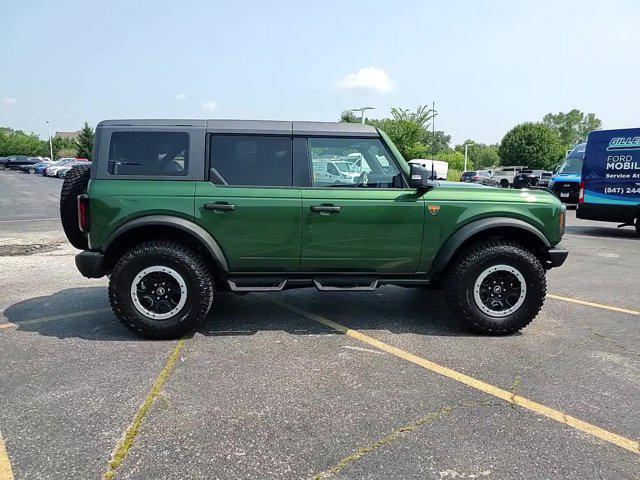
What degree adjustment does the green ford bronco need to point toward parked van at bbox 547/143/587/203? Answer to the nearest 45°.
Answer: approximately 45° to its left

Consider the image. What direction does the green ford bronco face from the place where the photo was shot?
facing to the right of the viewer

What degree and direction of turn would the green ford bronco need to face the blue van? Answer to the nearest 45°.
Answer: approximately 45° to its left

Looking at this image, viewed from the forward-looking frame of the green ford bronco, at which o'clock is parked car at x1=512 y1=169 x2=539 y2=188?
The parked car is roughly at 10 o'clock from the green ford bronco.

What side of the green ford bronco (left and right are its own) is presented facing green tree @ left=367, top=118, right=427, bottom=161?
left
